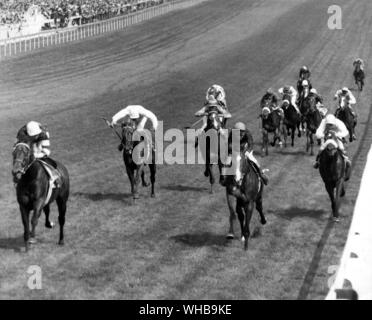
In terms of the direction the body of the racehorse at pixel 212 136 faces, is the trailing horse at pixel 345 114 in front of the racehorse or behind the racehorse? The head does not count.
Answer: behind

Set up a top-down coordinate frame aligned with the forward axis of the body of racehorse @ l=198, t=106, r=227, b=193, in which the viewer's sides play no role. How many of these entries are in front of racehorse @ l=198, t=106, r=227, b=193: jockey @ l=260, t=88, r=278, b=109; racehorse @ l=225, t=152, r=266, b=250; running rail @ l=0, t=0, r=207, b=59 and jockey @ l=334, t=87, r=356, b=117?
1

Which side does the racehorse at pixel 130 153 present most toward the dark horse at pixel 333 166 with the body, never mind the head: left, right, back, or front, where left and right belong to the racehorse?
left

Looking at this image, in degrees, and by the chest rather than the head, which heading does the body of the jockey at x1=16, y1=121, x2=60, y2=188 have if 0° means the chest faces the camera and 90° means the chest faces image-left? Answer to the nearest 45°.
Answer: approximately 45°

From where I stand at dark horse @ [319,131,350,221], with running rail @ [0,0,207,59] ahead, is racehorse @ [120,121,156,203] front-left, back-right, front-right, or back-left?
front-left

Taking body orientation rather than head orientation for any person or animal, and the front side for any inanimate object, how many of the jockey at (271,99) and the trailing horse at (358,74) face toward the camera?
2

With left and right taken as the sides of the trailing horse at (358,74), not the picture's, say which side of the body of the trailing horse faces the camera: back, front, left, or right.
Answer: front

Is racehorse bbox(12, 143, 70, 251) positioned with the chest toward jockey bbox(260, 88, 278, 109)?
no

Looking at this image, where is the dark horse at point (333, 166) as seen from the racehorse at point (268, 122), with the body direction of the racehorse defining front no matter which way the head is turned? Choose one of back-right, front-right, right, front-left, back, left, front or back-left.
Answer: front-left

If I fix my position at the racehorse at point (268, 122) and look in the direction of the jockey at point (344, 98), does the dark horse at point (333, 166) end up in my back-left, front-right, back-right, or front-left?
back-right

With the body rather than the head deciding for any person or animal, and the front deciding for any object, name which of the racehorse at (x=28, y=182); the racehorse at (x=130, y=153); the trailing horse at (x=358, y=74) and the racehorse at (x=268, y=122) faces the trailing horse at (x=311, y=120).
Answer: the trailing horse at (x=358, y=74)

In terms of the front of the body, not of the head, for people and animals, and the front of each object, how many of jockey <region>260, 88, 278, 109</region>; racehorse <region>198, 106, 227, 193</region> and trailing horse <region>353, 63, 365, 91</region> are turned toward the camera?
3

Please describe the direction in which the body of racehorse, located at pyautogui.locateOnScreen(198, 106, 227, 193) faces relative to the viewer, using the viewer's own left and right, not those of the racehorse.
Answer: facing the viewer

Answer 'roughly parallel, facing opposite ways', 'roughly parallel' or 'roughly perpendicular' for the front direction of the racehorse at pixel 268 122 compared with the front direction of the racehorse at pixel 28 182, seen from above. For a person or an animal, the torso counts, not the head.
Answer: roughly parallel

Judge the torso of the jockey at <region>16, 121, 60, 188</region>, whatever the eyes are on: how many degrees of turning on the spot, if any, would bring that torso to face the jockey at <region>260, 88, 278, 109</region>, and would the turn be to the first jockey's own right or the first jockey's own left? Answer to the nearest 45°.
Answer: approximately 180°

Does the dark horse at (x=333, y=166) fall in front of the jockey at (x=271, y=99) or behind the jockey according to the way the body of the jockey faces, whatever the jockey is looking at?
in front

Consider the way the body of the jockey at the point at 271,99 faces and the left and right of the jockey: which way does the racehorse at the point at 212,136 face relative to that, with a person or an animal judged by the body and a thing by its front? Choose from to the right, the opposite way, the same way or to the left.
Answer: the same way

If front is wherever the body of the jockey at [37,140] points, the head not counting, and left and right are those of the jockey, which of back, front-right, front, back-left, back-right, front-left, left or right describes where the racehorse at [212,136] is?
back

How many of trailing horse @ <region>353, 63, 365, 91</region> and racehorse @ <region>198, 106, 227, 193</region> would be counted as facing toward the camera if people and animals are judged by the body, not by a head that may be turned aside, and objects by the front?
2

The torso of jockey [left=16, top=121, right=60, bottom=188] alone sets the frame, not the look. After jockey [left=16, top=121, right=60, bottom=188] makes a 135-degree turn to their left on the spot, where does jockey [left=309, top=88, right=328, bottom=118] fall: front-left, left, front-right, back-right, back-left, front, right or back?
front-left

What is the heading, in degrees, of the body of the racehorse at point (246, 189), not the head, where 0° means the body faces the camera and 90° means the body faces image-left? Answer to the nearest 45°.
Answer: approximately 45°

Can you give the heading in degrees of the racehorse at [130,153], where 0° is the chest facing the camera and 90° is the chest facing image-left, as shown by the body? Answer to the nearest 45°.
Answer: approximately 45°
